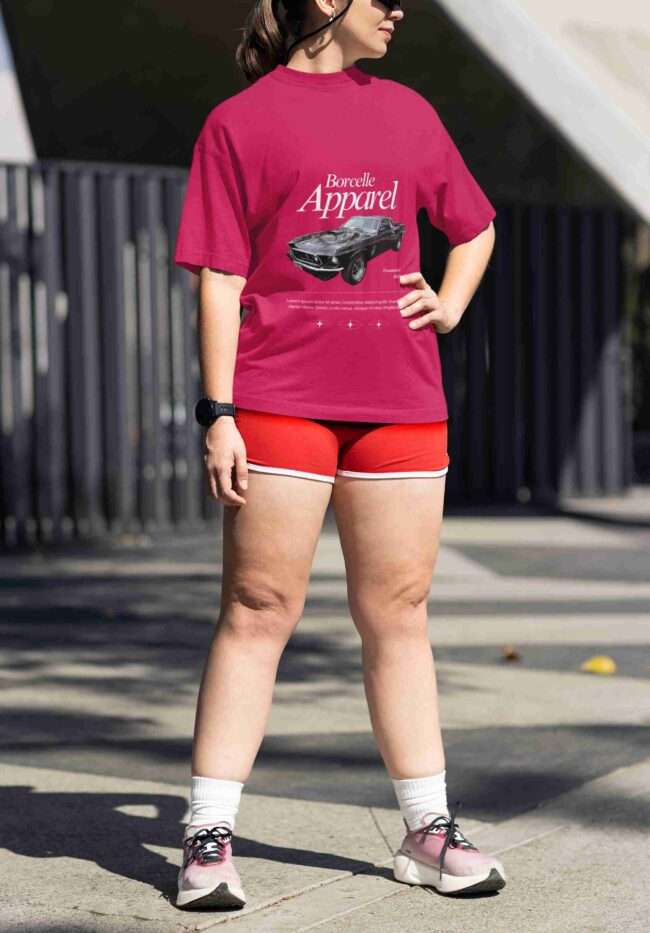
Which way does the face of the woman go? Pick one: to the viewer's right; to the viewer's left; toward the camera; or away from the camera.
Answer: to the viewer's right

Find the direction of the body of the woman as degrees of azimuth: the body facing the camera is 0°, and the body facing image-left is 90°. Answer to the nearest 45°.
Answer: approximately 0°

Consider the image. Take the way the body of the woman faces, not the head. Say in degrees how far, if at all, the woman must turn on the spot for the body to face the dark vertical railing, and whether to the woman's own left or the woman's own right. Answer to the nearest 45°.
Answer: approximately 180°
